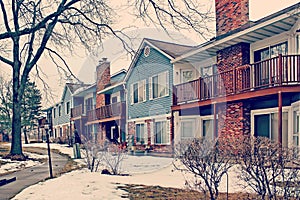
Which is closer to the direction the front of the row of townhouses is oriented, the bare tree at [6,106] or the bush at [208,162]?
the bush

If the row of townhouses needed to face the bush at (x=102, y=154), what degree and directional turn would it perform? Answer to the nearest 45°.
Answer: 0° — it already faces it

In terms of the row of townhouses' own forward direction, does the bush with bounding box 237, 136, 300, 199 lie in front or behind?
in front

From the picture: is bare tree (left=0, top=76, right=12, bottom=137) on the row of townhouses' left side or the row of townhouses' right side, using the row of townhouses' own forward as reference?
on its right

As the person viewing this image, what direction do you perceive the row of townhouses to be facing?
facing the viewer and to the left of the viewer
